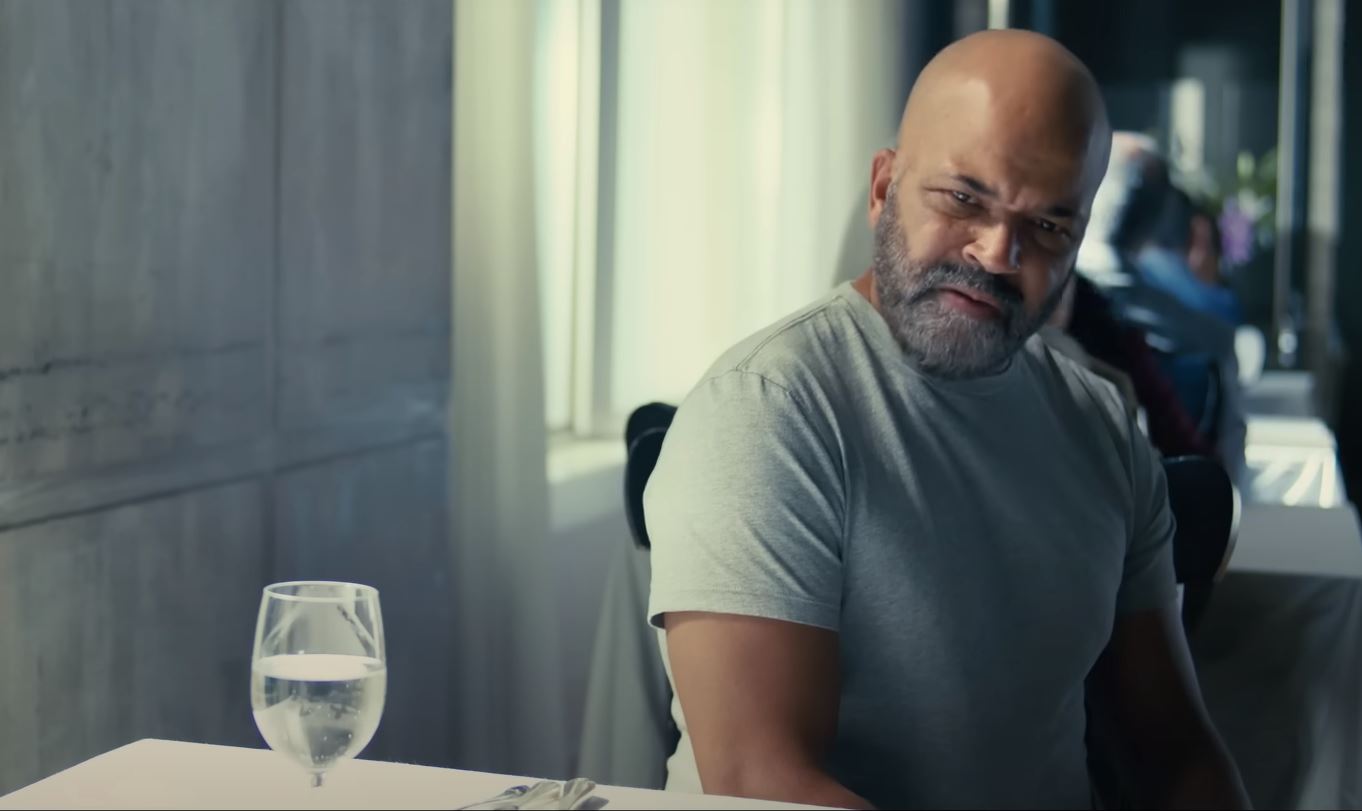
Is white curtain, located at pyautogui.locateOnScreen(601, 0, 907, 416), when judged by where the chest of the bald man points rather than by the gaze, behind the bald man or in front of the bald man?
behind

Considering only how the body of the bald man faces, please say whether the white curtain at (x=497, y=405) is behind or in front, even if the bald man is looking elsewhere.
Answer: behind

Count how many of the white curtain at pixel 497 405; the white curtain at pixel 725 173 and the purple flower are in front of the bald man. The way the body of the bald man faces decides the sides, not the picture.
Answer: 0

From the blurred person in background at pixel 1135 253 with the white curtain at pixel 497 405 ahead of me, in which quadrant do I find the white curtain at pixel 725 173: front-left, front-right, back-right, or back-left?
front-right

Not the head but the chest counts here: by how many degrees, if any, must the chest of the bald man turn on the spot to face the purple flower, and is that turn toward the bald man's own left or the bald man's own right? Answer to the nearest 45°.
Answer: approximately 135° to the bald man's own left

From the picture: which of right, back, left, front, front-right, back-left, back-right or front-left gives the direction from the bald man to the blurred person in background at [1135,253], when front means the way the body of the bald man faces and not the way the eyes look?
back-left

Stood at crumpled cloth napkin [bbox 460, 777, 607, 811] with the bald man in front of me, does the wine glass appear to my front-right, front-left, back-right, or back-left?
back-left
